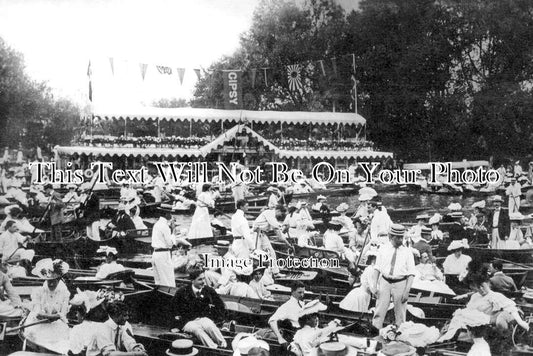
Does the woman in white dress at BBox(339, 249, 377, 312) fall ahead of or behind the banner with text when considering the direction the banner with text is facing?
ahead

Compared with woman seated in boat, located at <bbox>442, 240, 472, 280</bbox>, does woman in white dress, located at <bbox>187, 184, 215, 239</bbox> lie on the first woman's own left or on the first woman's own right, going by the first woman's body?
on the first woman's own right

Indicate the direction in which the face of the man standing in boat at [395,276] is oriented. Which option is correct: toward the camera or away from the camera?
toward the camera

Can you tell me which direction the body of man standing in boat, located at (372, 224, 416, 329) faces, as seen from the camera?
toward the camera

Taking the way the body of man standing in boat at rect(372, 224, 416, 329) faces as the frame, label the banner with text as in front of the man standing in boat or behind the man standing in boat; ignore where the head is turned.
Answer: behind

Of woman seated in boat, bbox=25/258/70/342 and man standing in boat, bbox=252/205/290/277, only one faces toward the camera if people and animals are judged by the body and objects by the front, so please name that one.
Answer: the woman seated in boat
